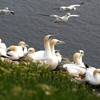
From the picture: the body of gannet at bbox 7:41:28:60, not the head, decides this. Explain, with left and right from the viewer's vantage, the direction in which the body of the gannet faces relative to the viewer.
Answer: facing to the right of the viewer

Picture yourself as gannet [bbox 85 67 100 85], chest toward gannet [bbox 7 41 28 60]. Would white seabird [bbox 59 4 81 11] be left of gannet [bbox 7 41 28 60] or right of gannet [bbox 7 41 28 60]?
right
